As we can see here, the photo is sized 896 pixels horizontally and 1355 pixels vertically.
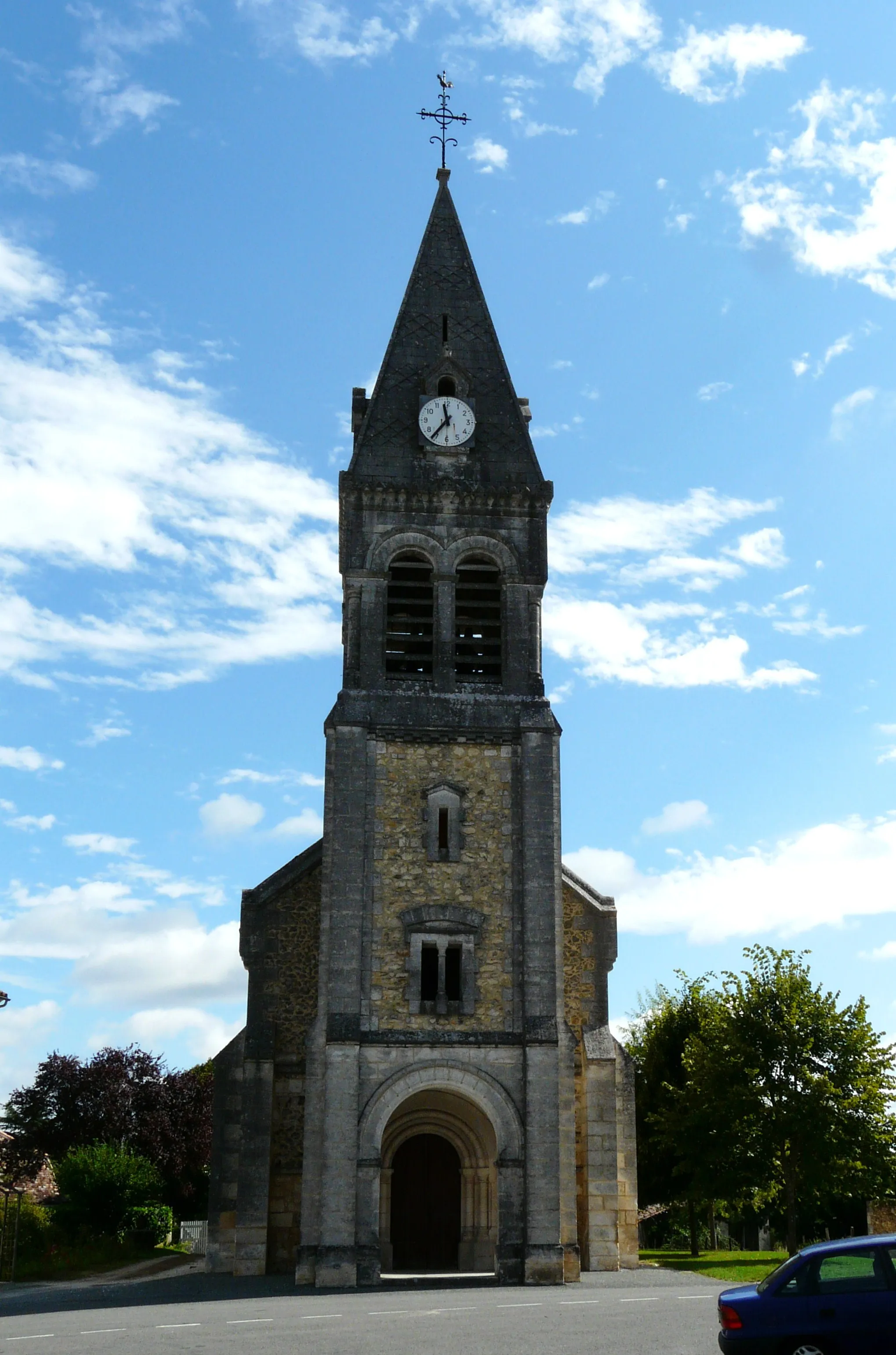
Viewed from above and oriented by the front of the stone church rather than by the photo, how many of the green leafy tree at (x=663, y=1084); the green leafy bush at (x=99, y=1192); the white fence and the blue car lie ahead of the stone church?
1

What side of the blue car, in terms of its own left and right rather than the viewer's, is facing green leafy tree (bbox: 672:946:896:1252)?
left

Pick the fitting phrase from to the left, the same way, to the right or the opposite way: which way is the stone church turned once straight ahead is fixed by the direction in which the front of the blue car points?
to the right

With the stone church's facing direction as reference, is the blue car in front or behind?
in front

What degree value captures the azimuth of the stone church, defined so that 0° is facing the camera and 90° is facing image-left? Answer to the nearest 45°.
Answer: approximately 0°

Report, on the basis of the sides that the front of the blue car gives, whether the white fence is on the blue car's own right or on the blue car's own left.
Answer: on the blue car's own left

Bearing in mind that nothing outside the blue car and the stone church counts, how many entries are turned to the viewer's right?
1

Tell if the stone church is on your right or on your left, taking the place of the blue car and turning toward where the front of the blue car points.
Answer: on your left

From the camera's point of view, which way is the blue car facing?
to the viewer's right

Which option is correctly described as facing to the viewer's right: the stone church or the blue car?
the blue car
